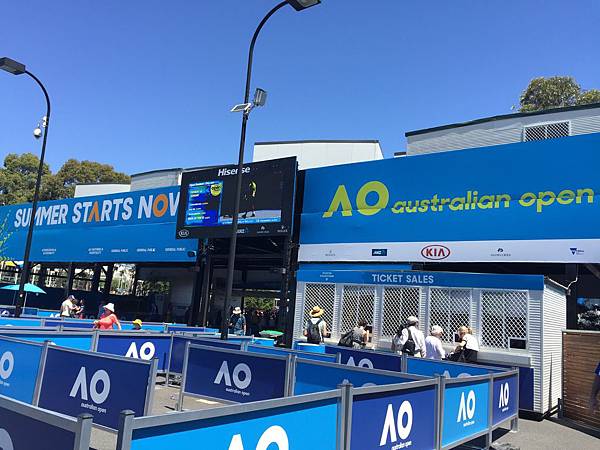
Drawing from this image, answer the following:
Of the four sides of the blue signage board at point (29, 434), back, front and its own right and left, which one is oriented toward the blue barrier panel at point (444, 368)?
back

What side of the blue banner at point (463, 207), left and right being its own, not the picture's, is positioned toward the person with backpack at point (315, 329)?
front

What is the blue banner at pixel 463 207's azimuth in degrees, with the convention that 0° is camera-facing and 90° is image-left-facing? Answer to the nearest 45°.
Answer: approximately 45°

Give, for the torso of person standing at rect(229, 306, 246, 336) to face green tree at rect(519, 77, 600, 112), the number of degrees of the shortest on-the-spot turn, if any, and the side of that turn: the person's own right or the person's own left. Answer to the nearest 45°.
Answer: approximately 135° to the person's own left

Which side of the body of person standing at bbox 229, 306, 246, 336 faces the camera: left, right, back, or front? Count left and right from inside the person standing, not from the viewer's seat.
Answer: front

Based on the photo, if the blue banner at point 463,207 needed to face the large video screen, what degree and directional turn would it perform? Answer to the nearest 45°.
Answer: approximately 45° to its right

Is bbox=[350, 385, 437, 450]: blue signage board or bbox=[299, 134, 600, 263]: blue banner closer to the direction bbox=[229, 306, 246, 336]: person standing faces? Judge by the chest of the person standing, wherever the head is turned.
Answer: the blue signage board

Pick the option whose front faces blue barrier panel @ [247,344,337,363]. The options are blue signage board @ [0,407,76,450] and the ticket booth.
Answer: the ticket booth

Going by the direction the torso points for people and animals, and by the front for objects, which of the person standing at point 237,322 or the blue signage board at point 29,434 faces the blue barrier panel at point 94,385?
the person standing

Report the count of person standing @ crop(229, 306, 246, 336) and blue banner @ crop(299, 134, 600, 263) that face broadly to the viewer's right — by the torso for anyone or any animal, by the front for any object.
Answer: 0

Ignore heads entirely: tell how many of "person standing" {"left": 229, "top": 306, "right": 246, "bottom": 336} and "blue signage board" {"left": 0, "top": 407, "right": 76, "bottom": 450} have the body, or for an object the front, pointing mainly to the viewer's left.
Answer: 0

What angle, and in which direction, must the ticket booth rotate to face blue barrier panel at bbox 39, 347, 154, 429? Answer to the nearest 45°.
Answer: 0° — it already faces it
